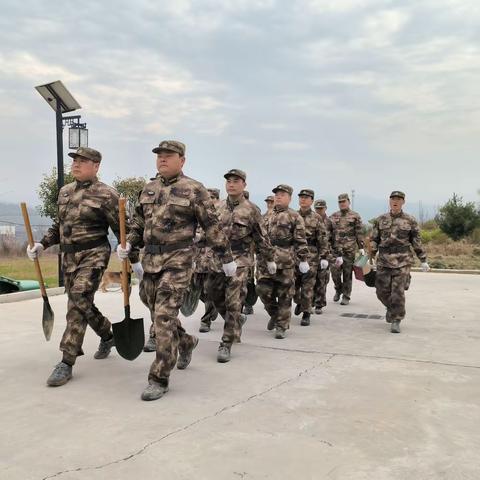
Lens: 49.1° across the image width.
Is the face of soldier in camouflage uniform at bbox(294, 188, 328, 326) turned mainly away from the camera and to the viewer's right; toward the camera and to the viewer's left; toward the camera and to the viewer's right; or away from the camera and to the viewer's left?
toward the camera and to the viewer's left

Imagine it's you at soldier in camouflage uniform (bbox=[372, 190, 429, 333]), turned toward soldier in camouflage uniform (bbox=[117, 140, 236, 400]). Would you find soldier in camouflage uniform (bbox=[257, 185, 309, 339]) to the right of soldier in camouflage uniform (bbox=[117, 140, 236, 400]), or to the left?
right

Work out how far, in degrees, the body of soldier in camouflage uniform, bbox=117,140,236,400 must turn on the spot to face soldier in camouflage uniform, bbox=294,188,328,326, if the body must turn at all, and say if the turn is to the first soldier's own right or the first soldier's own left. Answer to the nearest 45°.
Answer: approximately 180°

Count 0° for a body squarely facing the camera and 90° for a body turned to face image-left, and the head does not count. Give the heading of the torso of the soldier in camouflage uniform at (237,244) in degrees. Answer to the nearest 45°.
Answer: approximately 45°

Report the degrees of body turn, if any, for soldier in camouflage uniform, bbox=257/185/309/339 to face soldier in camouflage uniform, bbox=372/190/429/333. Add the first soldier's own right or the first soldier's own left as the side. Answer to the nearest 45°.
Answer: approximately 135° to the first soldier's own left
